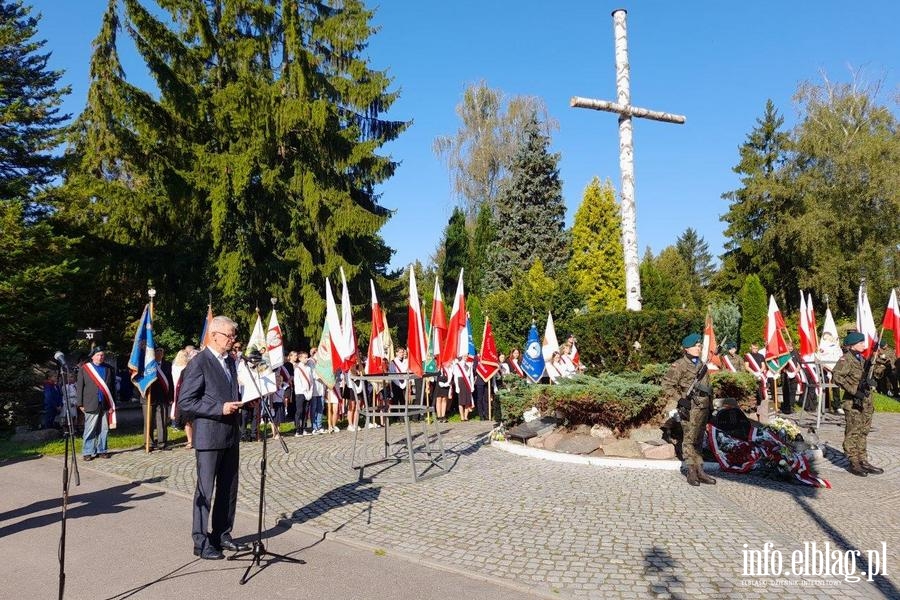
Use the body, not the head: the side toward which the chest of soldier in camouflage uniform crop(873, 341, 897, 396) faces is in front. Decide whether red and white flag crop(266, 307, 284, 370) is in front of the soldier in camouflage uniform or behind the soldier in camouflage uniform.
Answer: in front

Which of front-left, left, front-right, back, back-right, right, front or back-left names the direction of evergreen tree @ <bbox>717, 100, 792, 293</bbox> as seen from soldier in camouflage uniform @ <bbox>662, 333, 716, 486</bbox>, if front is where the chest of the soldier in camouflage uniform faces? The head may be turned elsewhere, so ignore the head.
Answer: back-left

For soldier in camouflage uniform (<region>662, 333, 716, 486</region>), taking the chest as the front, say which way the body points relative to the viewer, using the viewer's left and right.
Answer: facing the viewer and to the right of the viewer

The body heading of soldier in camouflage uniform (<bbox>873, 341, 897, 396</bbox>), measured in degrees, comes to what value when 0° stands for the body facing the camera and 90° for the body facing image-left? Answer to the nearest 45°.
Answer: approximately 45°

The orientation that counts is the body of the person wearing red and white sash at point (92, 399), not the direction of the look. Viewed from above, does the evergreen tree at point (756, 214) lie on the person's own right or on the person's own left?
on the person's own left

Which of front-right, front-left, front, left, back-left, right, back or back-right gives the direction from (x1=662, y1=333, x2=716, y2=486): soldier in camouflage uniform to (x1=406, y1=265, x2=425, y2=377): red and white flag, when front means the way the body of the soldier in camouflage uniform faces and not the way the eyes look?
back-right
